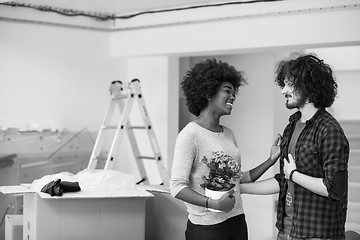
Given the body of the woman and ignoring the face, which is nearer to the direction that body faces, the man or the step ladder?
the man

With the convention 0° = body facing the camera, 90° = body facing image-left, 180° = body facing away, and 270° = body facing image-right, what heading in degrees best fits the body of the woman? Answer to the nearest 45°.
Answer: approximately 315°

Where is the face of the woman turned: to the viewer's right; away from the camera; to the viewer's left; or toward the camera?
to the viewer's right

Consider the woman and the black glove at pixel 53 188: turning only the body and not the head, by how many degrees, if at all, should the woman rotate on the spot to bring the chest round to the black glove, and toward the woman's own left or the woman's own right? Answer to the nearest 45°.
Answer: approximately 180°

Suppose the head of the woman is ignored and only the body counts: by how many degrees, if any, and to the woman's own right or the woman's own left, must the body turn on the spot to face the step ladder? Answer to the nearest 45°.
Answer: approximately 135° to the woman's own left

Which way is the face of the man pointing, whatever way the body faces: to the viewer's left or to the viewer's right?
to the viewer's left

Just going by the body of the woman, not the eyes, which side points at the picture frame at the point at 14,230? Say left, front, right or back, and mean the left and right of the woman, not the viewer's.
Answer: back

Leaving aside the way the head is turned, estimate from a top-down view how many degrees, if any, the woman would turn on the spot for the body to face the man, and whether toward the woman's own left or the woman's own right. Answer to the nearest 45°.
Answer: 0° — they already face them

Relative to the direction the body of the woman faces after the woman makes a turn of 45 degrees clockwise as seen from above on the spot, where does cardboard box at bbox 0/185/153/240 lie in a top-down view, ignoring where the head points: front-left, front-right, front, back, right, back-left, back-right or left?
back-right
